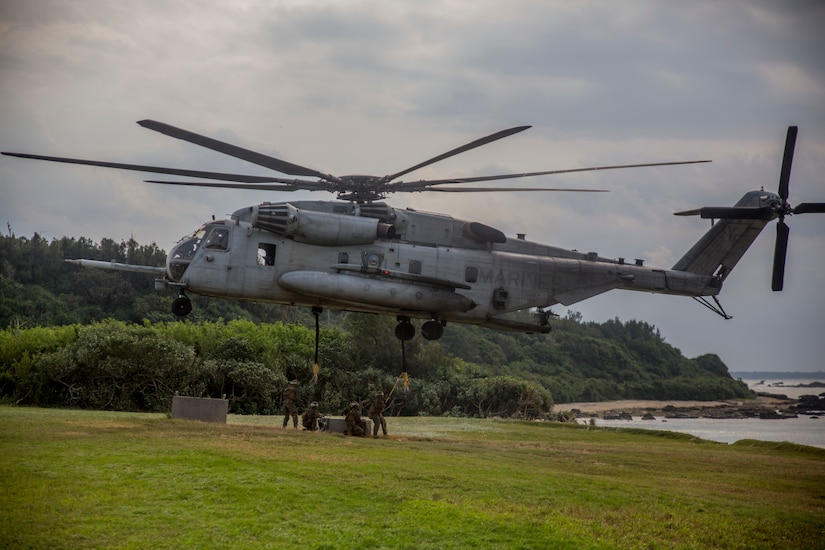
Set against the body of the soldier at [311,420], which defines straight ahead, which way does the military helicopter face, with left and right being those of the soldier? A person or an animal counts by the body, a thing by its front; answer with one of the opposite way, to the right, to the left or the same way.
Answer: the opposite way

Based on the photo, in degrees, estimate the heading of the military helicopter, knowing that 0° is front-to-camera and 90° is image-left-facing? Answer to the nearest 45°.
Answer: approximately 90°

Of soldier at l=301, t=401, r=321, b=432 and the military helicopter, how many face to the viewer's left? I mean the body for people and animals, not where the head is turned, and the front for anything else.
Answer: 1

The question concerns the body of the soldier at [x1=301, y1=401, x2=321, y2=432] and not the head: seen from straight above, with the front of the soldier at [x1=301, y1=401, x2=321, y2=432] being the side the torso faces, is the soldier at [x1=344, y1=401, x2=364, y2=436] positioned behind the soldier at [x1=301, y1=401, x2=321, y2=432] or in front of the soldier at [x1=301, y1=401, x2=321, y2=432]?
in front

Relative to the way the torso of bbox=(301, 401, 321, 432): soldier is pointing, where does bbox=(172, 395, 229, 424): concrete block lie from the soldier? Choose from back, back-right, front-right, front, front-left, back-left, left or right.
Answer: back

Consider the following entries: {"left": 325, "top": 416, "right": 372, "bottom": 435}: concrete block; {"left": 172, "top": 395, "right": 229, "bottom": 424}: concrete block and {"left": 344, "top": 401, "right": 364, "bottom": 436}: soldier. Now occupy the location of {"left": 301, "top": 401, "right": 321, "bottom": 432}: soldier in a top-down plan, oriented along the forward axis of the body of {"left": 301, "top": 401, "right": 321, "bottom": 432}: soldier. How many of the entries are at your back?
1

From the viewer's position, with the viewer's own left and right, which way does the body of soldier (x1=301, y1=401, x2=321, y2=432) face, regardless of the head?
facing to the right of the viewer
